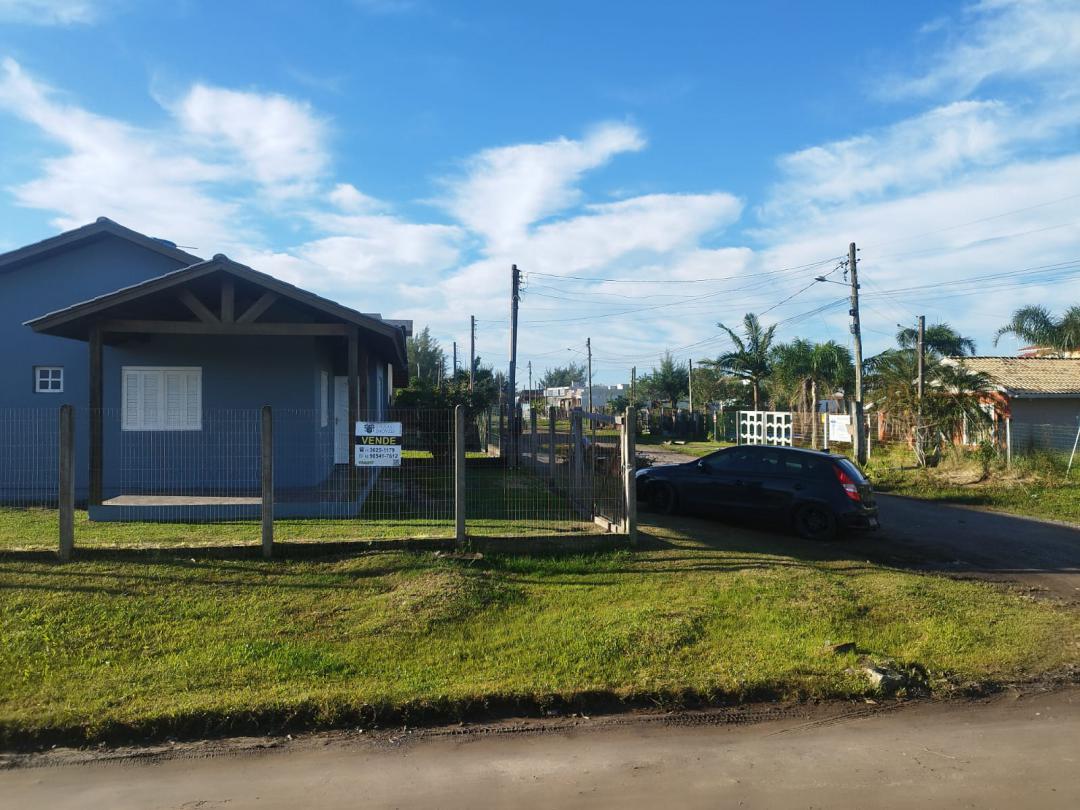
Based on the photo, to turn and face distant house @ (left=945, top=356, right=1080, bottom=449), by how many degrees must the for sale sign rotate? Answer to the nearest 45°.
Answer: approximately 135° to its left

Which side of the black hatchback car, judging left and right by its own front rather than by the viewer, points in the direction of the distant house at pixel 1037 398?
right

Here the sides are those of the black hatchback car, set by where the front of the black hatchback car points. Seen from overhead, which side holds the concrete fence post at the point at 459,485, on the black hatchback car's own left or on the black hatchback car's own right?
on the black hatchback car's own left

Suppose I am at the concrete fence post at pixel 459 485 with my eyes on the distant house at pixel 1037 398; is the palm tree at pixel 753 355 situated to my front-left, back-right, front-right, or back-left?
front-left

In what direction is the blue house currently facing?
toward the camera

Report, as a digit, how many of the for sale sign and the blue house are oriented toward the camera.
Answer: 2

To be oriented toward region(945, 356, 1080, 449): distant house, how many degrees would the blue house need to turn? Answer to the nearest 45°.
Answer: approximately 90° to its left

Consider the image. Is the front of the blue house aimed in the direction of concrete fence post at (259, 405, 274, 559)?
yes

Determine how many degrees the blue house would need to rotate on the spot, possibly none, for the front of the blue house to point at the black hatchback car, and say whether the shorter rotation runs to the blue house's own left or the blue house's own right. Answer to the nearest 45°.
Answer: approximately 45° to the blue house's own left

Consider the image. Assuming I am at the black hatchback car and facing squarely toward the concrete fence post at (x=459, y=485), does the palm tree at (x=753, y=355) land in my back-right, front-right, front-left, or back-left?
back-right

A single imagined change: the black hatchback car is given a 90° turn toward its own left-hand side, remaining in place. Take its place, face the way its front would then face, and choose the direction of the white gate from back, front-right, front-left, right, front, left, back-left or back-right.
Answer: back-right

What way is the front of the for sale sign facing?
toward the camera

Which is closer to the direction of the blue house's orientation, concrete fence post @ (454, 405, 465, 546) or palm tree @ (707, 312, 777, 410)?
the concrete fence post

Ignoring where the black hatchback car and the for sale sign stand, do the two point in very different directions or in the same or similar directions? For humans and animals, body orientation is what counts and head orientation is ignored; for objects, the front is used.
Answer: very different directions

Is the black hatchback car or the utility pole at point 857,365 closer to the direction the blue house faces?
the black hatchback car

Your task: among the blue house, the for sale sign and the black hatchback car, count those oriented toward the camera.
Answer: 2

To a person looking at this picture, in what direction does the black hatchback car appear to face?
facing away from the viewer and to the left of the viewer
